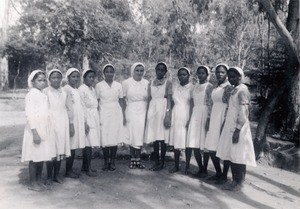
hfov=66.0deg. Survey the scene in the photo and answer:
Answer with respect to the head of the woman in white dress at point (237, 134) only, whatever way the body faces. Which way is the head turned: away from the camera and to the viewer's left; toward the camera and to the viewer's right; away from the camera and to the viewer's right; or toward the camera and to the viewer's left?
toward the camera and to the viewer's left

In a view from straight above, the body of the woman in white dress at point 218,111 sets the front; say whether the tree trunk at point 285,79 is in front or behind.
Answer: behind

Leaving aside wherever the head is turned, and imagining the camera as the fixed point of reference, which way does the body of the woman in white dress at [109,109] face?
toward the camera

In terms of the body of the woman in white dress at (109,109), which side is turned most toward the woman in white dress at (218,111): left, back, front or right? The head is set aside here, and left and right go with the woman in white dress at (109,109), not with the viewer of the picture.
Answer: left

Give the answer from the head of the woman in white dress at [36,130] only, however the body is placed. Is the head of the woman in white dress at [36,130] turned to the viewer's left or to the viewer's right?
to the viewer's right

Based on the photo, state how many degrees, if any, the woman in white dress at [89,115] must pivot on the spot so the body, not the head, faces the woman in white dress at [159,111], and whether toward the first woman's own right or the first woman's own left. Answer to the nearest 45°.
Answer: approximately 45° to the first woman's own left

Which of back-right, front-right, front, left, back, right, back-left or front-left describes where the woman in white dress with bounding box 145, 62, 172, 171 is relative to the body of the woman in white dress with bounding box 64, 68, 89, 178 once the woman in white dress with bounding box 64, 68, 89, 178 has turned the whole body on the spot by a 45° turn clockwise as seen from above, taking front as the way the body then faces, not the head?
left

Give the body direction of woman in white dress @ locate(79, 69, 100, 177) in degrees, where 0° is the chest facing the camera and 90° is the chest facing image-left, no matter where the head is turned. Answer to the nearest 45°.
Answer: approximately 315°

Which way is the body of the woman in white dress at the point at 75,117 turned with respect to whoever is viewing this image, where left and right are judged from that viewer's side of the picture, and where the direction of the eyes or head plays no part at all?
facing the viewer and to the right of the viewer

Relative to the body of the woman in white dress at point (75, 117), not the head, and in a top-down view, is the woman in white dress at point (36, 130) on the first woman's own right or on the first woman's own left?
on the first woman's own right
